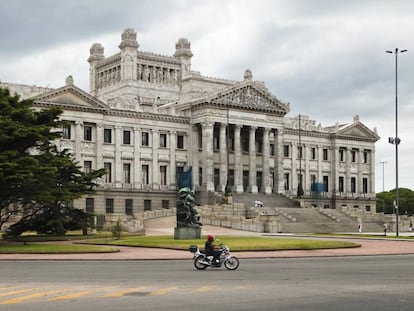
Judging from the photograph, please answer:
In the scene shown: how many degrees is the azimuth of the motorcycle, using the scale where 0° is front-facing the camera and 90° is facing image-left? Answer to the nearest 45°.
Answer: approximately 270°
